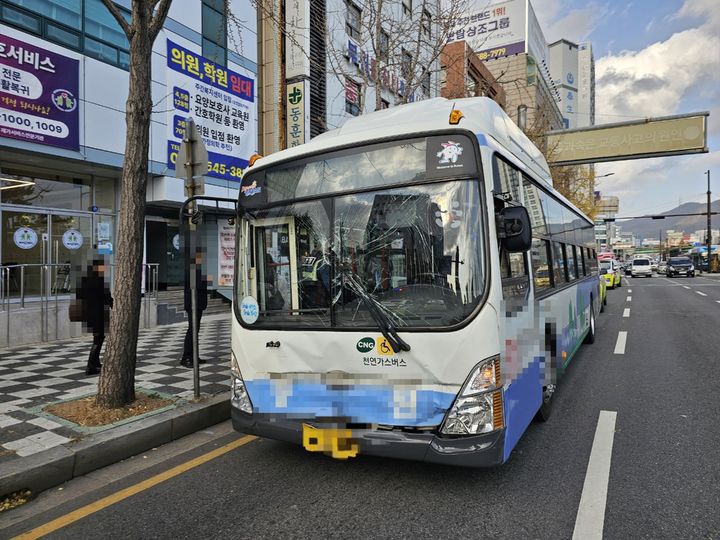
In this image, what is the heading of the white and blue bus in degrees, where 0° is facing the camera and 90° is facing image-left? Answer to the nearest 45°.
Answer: approximately 45°

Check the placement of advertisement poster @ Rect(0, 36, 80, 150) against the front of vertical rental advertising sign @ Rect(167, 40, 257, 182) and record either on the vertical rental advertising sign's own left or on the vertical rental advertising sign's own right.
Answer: on the vertical rental advertising sign's own right

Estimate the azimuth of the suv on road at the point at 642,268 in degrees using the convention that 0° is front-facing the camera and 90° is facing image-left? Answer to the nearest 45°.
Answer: approximately 0°
